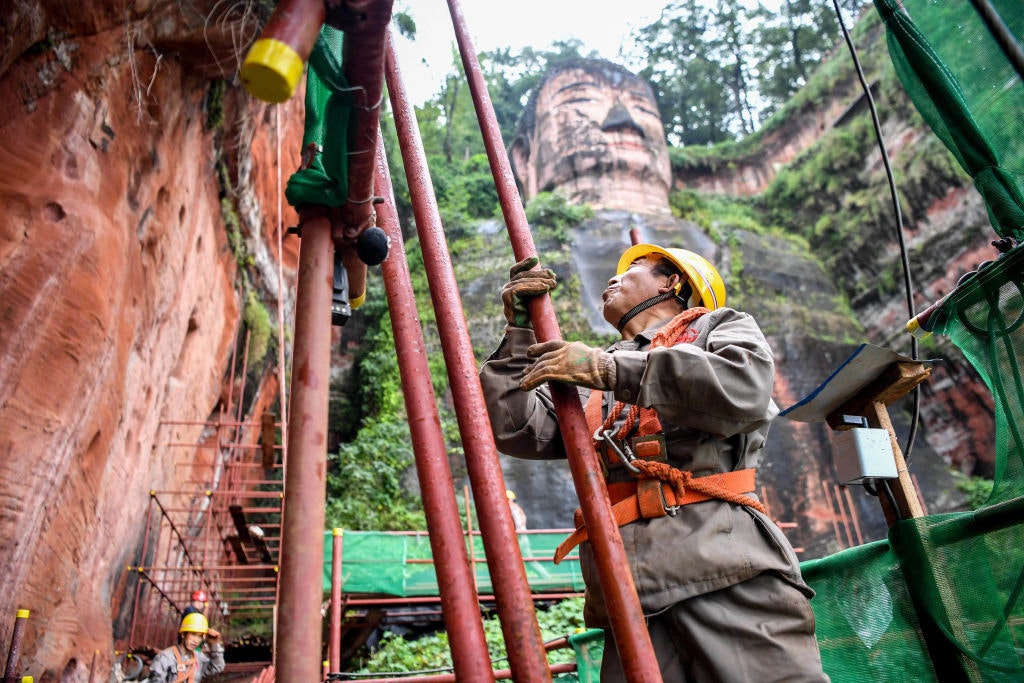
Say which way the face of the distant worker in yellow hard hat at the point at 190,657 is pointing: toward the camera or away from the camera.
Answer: toward the camera

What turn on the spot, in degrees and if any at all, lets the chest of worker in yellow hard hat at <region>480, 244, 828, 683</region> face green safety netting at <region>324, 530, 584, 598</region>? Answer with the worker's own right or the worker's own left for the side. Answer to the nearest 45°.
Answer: approximately 90° to the worker's own right

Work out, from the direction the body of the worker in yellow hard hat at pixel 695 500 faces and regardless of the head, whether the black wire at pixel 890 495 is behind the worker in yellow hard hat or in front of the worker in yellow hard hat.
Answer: behind

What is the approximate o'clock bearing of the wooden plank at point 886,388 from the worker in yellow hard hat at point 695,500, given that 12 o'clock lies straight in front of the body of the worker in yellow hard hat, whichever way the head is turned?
The wooden plank is roughly at 6 o'clock from the worker in yellow hard hat.

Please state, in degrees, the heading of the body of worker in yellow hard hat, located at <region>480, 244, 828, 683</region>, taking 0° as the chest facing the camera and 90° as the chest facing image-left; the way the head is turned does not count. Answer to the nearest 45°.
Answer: approximately 45°

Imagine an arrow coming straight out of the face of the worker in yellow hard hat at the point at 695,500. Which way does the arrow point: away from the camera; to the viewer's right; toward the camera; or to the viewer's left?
to the viewer's left

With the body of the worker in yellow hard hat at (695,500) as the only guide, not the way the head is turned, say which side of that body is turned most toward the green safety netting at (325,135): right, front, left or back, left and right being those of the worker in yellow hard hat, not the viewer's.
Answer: front

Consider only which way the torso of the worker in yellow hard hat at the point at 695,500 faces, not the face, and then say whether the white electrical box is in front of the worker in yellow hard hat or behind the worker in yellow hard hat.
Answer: behind

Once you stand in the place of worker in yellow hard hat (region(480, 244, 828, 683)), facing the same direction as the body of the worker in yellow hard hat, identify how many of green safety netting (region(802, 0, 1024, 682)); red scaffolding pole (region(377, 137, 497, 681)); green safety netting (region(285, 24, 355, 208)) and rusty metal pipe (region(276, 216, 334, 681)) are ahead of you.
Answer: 3

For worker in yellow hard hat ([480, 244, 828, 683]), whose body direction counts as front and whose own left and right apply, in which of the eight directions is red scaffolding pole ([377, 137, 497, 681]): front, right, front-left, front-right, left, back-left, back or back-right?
front

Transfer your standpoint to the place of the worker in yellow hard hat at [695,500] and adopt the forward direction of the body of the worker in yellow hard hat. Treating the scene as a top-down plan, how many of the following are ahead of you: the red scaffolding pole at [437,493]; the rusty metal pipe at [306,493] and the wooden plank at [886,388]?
2

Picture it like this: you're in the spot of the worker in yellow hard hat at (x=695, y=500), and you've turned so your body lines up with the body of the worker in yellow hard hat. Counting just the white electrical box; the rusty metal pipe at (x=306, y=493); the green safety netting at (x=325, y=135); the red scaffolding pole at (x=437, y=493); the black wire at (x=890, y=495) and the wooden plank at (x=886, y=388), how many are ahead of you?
3

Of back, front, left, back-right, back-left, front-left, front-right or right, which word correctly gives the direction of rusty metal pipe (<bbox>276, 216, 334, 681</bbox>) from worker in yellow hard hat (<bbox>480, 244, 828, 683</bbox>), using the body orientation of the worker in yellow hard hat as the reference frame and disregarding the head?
front
